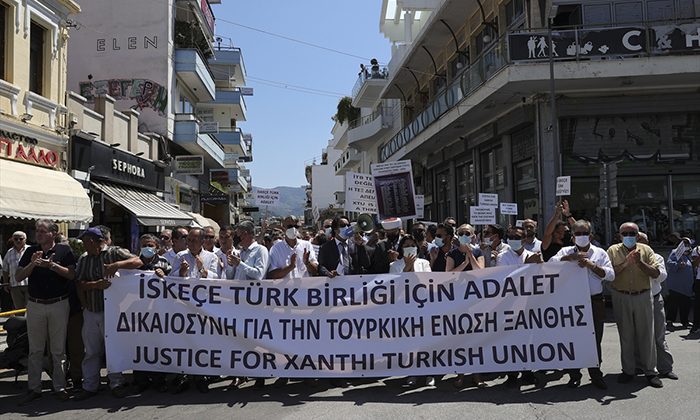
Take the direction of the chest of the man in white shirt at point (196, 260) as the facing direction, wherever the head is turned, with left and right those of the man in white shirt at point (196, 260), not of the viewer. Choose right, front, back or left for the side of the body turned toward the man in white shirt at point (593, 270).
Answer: left

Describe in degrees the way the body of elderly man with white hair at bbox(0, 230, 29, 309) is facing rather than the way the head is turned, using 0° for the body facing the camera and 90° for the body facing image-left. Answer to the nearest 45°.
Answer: approximately 315°

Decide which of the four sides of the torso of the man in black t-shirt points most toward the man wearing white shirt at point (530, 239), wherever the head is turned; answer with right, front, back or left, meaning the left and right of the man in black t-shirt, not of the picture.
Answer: left

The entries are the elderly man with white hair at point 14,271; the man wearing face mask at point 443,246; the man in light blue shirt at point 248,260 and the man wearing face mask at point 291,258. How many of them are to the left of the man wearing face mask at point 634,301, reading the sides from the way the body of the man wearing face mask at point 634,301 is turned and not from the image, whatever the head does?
0

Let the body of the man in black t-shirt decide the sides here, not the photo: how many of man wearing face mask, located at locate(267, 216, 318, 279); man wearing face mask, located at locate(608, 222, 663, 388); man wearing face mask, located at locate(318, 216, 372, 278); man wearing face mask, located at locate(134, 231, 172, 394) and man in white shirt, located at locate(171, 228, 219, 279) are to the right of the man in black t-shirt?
0

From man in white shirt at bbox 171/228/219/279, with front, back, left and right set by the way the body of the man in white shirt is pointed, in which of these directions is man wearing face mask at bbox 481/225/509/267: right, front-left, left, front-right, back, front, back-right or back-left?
left

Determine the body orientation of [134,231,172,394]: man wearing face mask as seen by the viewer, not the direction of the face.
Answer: toward the camera

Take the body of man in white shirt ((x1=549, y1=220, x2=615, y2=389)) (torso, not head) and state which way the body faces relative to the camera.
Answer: toward the camera

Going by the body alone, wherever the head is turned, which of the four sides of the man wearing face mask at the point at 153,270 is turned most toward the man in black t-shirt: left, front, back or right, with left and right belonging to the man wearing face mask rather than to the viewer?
right

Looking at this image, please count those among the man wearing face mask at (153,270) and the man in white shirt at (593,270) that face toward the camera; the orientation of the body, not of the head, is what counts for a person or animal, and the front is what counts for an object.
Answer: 2

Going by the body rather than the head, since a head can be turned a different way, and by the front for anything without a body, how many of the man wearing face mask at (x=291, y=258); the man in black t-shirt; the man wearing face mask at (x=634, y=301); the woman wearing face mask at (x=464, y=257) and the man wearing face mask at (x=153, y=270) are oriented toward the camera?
5

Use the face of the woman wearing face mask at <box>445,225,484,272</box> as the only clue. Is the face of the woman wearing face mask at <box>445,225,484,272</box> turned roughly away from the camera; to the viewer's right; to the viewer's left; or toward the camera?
toward the camera

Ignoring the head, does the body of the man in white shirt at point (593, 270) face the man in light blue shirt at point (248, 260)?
no
